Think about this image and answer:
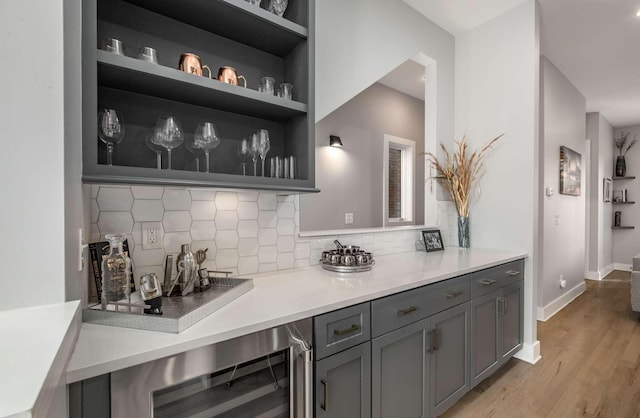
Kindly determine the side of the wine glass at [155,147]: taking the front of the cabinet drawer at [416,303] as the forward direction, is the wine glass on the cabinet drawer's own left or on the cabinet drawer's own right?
on the cabinet drawer's own right

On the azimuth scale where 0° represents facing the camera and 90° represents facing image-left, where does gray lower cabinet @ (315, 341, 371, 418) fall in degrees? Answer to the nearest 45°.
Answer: approximately 315°

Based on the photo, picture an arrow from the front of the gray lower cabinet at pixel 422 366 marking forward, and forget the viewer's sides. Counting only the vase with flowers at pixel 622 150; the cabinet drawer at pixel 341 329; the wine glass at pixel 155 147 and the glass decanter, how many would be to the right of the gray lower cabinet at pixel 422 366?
3

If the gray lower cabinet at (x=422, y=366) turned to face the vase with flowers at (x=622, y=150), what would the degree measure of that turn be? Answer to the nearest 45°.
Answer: approximately 90° to its left

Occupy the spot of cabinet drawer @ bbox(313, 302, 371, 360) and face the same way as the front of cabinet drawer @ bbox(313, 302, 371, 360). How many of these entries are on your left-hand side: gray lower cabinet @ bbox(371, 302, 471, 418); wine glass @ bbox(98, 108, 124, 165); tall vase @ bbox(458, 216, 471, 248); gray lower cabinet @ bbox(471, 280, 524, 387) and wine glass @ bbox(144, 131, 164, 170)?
3

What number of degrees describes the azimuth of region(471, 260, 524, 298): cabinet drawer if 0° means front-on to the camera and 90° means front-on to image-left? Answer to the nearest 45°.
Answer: approximately 315°

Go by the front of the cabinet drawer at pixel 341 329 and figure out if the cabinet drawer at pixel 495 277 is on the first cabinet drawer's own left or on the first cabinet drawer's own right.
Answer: on the first cabinet drawer's own left

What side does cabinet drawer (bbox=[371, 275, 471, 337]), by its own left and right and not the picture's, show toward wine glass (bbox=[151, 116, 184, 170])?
right
